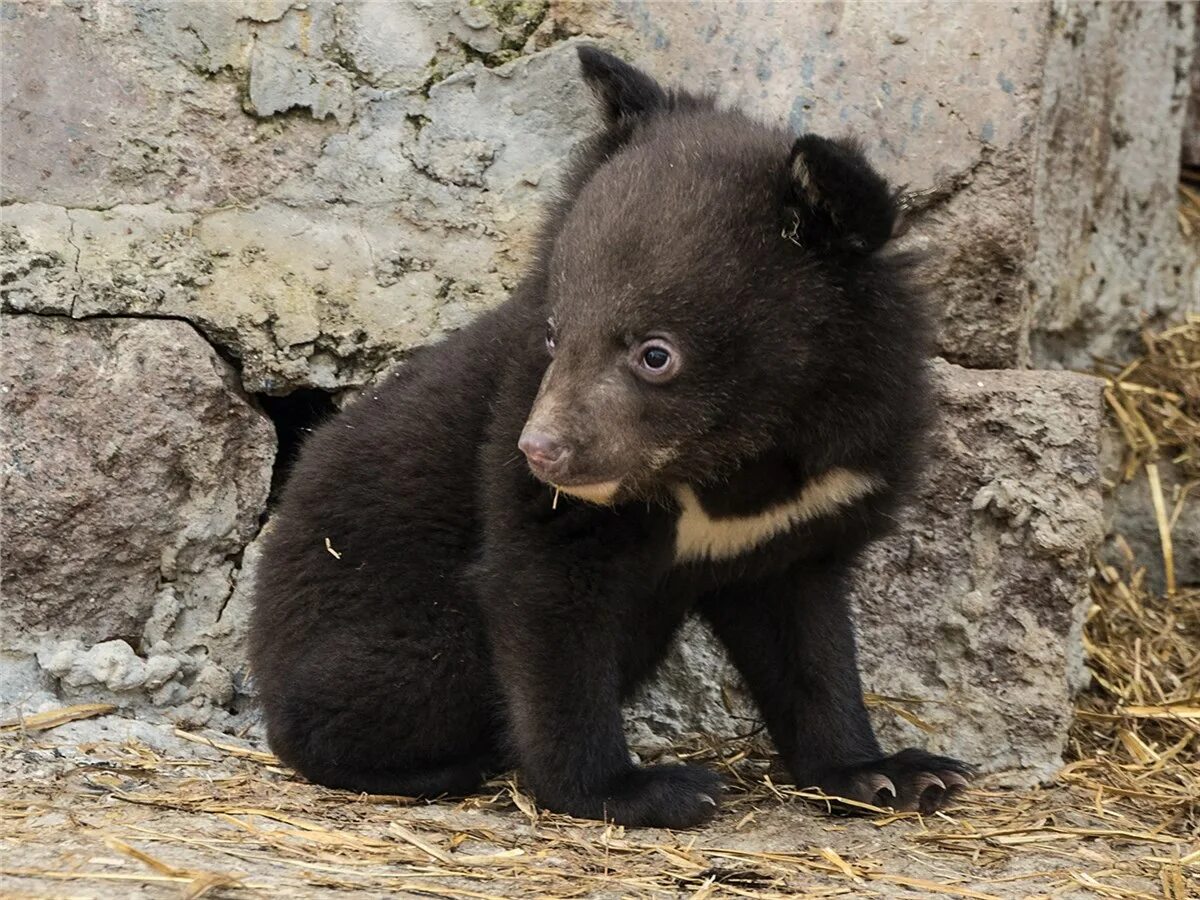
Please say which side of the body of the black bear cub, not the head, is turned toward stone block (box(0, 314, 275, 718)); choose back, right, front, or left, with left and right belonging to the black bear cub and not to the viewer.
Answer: back

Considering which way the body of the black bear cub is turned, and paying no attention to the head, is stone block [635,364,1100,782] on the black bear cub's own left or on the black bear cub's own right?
on the black bear cub's own left

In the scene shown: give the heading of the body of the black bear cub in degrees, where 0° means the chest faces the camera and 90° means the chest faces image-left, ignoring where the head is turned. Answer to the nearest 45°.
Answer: approximately 315°
